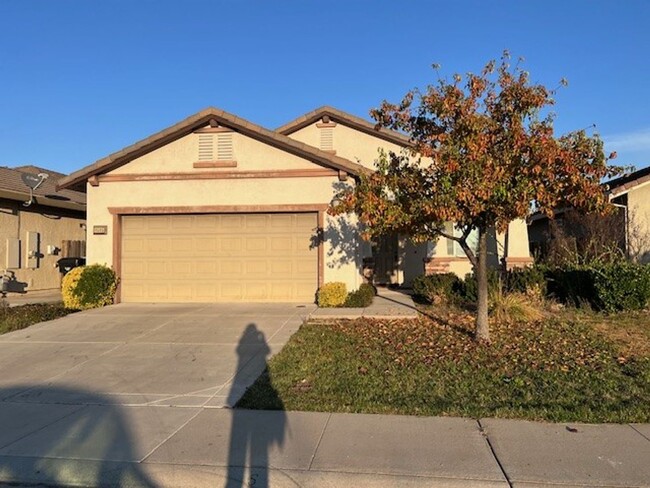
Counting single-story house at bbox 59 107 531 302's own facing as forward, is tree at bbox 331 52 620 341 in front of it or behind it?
in front

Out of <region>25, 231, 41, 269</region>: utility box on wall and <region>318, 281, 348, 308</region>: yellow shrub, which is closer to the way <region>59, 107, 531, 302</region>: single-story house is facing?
the yellow shrub

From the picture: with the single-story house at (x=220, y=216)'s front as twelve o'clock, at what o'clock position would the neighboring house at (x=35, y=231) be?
The neighboring house is roughly at 4 o'clock from the single-story house.

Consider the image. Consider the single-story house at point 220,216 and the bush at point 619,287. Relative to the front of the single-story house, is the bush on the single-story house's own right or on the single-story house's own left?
on the single-story house's own left

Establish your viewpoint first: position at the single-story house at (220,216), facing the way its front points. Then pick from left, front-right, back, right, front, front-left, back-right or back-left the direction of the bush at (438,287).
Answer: left

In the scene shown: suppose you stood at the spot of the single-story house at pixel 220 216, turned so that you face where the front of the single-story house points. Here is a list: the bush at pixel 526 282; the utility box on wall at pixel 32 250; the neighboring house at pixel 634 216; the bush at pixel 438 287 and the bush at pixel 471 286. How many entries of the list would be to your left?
4

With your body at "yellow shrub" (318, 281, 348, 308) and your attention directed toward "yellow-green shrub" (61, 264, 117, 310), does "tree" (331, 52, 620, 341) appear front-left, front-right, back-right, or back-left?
back-left

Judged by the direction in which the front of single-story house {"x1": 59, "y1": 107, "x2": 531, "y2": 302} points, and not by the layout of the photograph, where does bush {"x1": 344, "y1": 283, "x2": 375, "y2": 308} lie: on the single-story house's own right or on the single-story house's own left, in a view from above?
on the single-story house's own left

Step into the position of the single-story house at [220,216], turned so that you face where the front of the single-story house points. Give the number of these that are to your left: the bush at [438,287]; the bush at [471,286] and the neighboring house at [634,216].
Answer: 3

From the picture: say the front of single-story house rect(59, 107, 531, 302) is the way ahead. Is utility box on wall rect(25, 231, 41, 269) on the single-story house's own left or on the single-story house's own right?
on the single-story house's own right

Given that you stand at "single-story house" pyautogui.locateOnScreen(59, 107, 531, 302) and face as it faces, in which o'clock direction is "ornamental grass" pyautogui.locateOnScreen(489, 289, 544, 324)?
The ornamental grass is roughly at 10 o'clock from the single-story house.

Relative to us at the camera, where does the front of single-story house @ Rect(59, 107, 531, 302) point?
facing the viewer

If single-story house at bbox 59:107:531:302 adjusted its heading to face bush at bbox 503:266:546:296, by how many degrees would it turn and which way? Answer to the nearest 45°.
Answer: approximately 90° to its left

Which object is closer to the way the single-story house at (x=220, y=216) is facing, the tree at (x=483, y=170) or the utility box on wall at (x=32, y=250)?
the tree

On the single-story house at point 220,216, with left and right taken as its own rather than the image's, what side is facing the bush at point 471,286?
left
